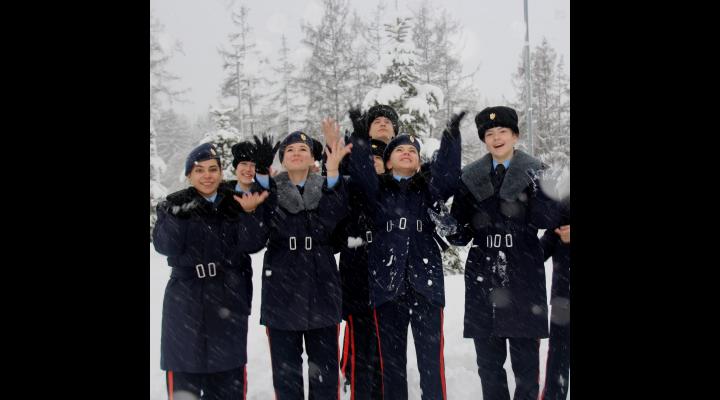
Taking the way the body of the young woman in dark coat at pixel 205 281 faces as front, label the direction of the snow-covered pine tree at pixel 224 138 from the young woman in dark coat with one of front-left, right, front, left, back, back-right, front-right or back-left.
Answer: back

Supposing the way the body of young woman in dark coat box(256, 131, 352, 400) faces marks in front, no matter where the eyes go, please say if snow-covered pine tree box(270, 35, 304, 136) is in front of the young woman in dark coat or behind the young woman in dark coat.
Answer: behind

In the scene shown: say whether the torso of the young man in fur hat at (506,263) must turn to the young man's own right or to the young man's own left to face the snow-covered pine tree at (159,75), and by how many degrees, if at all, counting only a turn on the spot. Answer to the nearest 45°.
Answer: approximately 135° to the young man's own right

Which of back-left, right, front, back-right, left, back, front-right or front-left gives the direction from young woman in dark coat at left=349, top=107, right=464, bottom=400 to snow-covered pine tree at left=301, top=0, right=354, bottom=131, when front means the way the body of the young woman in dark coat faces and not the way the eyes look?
back

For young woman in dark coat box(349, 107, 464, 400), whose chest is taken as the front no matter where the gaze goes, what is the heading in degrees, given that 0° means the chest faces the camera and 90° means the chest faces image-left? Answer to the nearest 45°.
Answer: approximately 0°

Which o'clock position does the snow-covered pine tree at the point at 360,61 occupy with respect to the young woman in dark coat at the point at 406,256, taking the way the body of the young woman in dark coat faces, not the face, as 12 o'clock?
The snow-covered pine tree is roughly at 6 o'clock from the young woman in dark coat.

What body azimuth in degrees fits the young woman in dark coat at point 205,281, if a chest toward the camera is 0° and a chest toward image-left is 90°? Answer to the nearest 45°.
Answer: approximately 0°

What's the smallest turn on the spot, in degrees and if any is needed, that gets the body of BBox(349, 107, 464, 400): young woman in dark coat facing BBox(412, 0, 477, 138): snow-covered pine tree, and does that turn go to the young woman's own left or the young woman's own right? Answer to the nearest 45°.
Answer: approximately 180°
